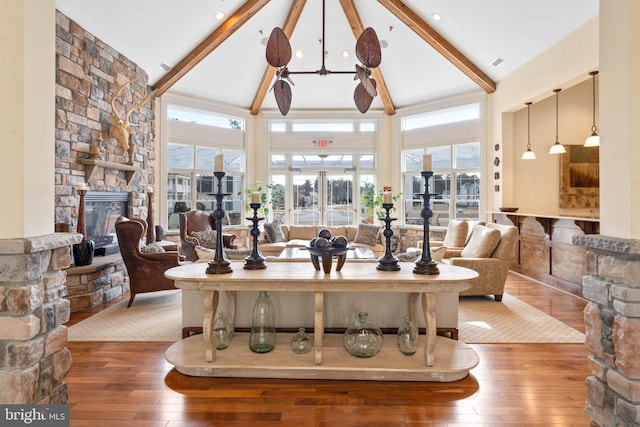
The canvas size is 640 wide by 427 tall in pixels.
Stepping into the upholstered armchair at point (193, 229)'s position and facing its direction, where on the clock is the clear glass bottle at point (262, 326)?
The clear glass bottle is roughly at 1 o'clock from the upholstered armchair.

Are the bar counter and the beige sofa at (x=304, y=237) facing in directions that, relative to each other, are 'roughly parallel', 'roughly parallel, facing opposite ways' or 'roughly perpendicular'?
roughly perpendicular

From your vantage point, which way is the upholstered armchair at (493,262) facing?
to the viewer's left

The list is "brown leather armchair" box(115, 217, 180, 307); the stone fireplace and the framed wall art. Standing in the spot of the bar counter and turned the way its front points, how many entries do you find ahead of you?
2

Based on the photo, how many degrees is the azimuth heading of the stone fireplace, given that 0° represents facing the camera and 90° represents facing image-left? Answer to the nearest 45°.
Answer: approximately 315°

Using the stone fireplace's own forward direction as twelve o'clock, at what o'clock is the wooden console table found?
The wooden console table is roughly at 1 o'clock from the stone fireplace.
